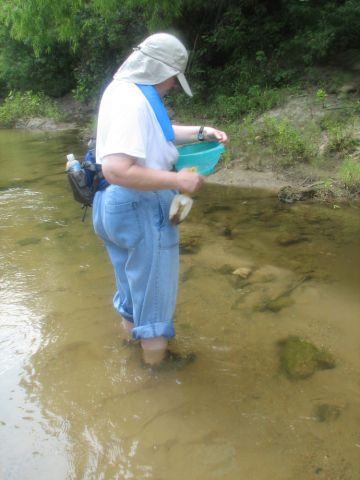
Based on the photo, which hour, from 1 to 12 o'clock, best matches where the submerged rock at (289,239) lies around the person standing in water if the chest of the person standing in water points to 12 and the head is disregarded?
The submerged rock is roughly at 10 o'clock from the person standing in water.

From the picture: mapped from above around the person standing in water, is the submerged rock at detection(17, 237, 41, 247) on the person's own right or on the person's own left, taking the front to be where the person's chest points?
on the person's own left

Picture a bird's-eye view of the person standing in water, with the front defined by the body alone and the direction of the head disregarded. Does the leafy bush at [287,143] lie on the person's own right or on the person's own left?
on the person's own left

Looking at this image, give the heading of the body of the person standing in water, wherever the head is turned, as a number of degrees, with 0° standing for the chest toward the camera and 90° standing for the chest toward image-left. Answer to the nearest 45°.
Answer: approximately 270°

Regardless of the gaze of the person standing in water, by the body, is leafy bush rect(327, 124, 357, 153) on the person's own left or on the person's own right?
on the person's own left

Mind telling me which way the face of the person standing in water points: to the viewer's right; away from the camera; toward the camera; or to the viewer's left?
to the viewer's right

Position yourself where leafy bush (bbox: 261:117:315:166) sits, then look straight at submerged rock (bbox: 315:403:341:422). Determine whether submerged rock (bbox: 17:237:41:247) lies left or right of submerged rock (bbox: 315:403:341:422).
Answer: right
